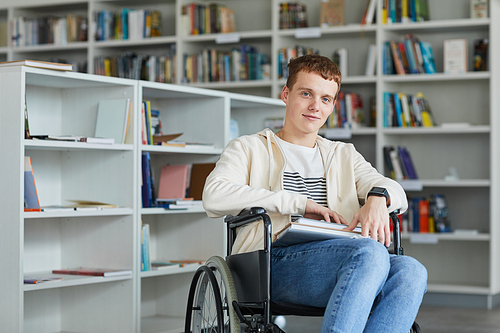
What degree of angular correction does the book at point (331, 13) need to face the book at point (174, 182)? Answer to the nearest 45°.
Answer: approximately 45° to its right

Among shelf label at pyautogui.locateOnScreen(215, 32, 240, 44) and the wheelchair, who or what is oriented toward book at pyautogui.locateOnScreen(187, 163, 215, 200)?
the shelf label

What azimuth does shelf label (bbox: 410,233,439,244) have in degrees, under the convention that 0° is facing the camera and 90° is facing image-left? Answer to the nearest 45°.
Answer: approximately 0°

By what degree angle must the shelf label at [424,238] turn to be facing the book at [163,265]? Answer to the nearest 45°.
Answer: approximately 45° to its right
